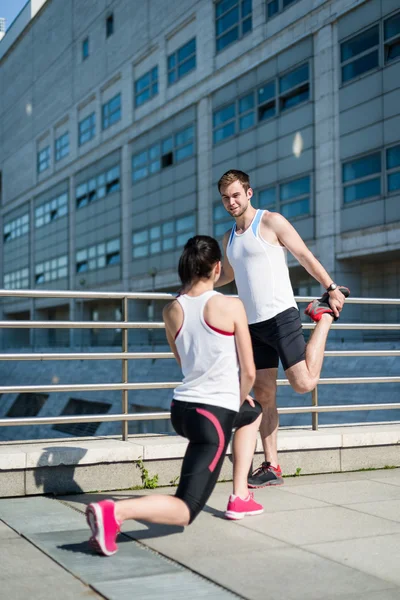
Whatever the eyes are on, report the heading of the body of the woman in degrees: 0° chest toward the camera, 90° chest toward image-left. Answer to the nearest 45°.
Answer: approximately 225°

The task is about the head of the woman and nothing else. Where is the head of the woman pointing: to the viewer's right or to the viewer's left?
to the viewer's right

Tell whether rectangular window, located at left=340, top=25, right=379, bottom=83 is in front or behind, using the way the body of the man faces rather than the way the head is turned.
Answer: behind

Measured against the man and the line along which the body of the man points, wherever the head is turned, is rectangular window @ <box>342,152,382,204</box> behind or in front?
behind

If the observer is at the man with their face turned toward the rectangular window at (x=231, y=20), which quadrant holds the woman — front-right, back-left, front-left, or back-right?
back-left

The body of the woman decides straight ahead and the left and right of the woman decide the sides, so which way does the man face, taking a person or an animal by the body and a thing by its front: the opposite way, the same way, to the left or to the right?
the opposite way

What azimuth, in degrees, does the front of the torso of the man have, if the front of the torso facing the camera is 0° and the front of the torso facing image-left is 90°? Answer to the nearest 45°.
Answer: approximately 45°

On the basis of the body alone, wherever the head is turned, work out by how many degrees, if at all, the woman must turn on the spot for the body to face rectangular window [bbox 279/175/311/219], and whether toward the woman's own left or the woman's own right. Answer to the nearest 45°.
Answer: approximately 45° to the woman's own left

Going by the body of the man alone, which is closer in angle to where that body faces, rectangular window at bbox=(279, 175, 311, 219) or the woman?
the woman

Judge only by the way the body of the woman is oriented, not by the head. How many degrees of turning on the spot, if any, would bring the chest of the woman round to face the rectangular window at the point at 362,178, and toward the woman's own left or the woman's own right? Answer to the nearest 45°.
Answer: approximately 45° to the woman's own left
